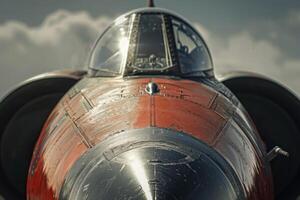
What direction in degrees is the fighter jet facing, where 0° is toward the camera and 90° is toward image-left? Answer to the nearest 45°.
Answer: approximately 0°
